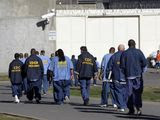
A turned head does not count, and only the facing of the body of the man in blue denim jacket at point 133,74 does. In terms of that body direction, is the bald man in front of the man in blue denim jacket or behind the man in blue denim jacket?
in front

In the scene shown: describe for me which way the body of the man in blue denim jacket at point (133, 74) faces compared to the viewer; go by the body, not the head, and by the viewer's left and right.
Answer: facing away from the viewer
